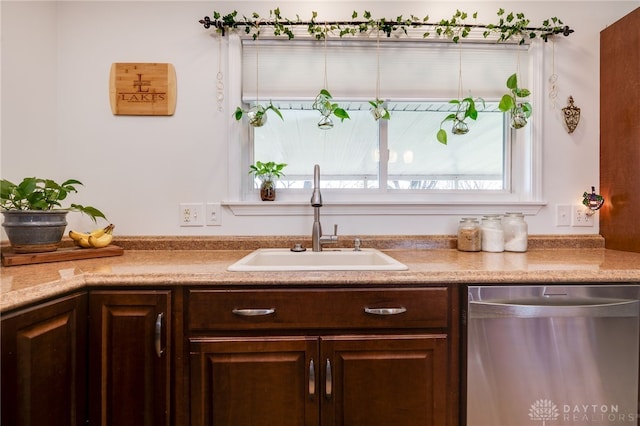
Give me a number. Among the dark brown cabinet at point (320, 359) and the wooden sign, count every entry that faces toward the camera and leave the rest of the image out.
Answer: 2

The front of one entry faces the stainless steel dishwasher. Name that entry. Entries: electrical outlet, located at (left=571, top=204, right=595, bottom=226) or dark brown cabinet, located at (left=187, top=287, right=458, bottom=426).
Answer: the electrical outlet

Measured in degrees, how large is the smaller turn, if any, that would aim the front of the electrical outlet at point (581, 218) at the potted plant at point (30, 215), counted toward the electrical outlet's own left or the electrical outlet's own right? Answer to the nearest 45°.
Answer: approximately 45° to the electrical outlet's own right

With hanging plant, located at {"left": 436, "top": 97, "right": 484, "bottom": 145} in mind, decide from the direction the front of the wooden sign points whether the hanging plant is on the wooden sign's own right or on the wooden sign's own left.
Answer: on the wooden sign's own left

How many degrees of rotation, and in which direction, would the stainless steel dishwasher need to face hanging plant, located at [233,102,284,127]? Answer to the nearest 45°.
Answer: approximately 90° to its right

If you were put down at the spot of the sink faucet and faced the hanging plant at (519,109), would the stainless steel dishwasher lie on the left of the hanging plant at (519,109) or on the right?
right

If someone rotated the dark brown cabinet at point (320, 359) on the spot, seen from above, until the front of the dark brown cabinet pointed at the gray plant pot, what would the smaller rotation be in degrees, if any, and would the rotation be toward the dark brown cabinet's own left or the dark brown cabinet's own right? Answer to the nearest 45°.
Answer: approximately 90° to the dark brown cabinet's own right
